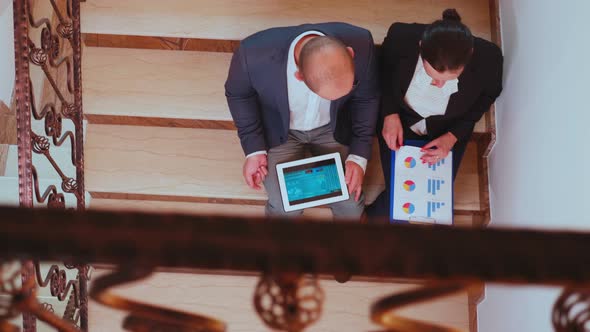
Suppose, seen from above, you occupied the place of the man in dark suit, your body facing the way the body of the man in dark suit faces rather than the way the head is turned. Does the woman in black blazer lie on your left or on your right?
on your left

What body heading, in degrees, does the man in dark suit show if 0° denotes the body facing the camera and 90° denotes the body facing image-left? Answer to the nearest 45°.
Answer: approximately 0°
